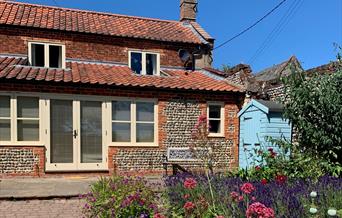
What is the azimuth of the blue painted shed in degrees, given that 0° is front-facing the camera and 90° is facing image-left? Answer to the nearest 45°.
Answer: approximately 45°

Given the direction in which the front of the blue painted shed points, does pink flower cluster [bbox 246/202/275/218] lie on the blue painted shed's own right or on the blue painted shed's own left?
on the blue painted shed's own left

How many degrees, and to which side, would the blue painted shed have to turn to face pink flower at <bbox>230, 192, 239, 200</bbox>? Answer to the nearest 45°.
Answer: approximately 45° to its left

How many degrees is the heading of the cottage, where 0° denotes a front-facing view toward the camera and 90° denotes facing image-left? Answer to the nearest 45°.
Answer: approximately 0°
